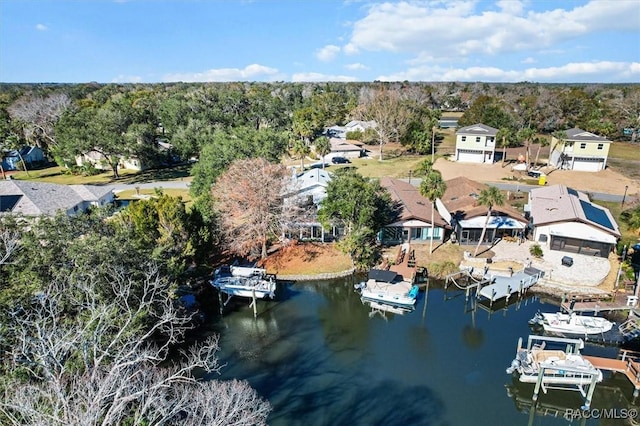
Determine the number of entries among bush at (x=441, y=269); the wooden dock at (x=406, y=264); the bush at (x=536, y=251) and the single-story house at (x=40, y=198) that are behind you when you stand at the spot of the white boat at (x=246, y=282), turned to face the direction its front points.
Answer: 3

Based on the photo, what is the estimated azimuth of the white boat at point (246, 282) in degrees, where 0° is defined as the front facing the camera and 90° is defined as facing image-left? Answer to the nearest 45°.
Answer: approximately 90°

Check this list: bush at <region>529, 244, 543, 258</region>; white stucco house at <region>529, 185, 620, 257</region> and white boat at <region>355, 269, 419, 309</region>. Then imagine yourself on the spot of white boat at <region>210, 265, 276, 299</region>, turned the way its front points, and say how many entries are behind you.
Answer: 3

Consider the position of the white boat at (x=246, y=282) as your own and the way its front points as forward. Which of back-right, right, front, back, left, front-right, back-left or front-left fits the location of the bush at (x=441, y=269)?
back
